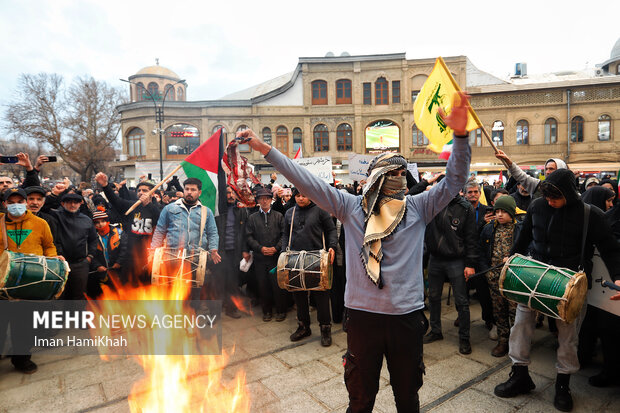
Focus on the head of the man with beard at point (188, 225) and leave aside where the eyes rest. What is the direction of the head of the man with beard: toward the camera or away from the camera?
toward the camera

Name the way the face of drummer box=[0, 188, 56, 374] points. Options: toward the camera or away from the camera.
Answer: toward the camera

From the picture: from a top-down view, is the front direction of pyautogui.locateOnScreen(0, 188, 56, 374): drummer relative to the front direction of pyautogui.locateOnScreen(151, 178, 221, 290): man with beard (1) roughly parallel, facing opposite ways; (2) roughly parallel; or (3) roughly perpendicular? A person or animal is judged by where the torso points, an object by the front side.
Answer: roughly parallel

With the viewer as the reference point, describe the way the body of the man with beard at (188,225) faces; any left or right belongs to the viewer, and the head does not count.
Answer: facing the viewer

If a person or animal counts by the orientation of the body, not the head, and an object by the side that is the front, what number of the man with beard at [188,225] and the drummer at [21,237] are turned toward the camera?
2

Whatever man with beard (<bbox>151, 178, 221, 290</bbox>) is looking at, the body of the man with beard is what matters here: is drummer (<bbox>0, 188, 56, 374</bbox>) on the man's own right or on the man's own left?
on the man's own right

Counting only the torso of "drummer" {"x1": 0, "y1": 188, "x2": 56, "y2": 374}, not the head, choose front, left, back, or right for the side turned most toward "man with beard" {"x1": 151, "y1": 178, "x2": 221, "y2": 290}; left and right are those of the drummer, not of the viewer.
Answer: left

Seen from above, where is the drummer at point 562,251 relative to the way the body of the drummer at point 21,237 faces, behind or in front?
in front

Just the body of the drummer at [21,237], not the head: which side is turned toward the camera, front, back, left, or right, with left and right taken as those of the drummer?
front

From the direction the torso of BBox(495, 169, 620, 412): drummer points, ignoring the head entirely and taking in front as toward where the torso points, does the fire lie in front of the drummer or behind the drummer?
in front
